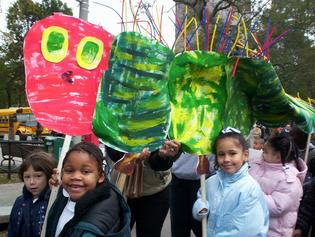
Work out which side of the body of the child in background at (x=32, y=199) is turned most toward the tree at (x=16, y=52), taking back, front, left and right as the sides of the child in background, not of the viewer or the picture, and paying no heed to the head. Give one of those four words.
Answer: back

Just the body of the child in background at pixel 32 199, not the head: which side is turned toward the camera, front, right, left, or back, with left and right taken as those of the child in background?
front

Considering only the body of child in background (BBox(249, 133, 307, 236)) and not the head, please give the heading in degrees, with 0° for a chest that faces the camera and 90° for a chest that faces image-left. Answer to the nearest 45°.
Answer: approximately 90°

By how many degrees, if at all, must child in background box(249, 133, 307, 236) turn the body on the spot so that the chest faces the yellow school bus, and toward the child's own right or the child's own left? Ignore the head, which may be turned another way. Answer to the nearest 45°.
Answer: approximately 45° to the child's own right

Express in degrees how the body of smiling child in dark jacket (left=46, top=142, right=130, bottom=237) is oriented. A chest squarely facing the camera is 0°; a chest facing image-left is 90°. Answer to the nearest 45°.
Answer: approximately 45°

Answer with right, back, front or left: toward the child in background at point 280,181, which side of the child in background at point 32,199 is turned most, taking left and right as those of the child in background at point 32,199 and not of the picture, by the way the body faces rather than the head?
left

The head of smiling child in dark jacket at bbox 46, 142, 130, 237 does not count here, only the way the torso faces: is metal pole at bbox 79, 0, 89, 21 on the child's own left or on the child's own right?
on the child's own right
